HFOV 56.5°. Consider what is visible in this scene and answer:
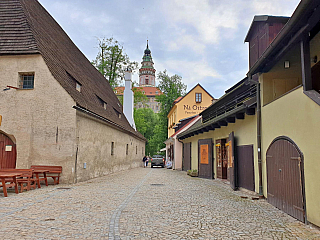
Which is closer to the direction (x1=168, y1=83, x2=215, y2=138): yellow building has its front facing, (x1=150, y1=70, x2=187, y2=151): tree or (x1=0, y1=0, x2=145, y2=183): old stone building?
the old stone building

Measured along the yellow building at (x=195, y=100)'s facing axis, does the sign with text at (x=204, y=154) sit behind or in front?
in front

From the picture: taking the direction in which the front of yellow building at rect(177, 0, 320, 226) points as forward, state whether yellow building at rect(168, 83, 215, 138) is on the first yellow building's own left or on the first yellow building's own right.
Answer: on the first yellow building's own right

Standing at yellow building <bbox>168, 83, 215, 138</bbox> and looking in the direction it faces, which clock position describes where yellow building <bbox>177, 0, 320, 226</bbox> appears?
yellow building <bbox>177, 0, 320, 226</bbox> is roughly at 12 o'clock from yellow building <bbox>168, 83, 215, 138</bbox>.

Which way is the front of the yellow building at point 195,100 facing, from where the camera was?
facing the viewer

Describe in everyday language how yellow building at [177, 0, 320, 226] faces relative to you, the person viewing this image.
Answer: facing the viewer and to the left of the viewer

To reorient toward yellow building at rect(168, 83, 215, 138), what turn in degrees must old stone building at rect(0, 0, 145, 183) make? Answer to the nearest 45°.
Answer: approximately 135° to its left

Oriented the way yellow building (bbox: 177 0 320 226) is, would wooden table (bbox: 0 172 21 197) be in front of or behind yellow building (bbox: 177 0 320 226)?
in front

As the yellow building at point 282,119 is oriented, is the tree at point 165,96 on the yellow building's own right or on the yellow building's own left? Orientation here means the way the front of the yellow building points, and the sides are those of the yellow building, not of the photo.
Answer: on the yellow building's own right

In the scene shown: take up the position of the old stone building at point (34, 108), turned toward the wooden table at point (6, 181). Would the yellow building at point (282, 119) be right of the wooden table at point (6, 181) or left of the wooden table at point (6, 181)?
left

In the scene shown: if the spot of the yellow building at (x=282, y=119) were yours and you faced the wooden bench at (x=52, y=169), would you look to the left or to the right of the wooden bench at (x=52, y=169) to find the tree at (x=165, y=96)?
right
